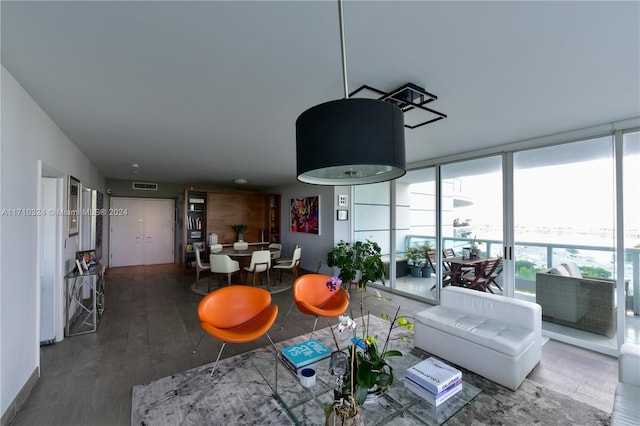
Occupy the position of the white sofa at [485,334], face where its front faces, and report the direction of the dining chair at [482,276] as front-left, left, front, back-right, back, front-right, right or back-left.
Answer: back-right

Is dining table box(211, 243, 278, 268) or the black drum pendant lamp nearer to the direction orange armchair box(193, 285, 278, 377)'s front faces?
the black drum pendant lamp

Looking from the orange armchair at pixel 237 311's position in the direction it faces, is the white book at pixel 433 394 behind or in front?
in front

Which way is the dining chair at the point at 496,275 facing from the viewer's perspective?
to the viewer's left

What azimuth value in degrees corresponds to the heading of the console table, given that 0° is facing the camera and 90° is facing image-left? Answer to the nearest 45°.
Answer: approximately 270°

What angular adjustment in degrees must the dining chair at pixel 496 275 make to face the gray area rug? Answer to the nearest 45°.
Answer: approximately 45° to its left

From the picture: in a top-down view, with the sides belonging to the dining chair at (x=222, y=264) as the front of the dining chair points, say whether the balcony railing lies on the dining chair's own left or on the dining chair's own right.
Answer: on the dining chair's own right

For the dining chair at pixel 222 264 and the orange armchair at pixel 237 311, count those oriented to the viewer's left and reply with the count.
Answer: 0

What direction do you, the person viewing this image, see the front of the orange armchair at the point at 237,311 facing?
facing the viewer and to the right of the viewer

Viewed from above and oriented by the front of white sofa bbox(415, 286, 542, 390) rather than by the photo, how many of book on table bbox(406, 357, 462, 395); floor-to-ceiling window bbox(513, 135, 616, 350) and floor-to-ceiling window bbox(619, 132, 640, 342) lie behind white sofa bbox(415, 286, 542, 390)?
2

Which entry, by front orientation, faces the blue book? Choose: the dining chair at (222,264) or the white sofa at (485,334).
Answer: the white sofa

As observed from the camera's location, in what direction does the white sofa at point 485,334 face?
facing the viewer and to the left of the viewer

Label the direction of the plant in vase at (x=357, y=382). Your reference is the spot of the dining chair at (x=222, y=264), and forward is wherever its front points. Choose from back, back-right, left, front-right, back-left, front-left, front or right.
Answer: back-right

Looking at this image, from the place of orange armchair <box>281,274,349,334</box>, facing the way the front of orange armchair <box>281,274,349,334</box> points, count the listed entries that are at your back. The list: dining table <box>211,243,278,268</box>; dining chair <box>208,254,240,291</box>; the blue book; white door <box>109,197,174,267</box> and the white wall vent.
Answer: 4

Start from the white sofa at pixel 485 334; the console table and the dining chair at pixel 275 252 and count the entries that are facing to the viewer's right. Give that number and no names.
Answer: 1
